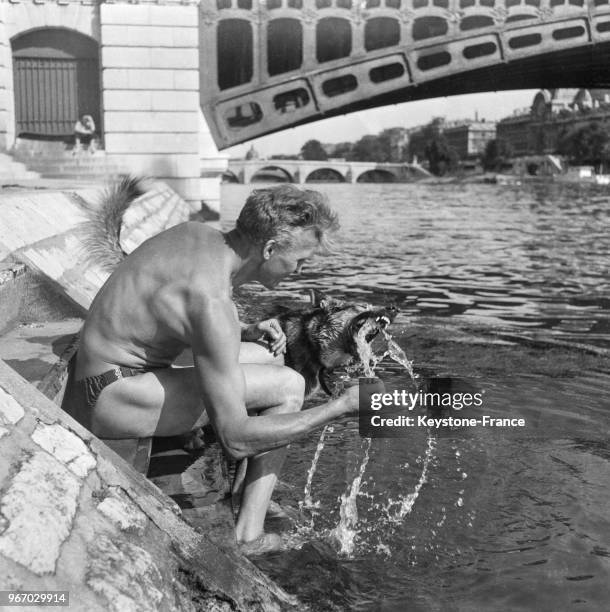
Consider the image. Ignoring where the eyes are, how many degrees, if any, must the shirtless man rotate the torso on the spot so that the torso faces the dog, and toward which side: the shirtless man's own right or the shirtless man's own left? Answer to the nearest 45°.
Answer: approximately 45° to the shirtless man's own left

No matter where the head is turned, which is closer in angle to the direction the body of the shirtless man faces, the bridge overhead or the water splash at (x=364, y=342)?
the water splash

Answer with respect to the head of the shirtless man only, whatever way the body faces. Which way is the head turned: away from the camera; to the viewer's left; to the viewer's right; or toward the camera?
to the viewer's right

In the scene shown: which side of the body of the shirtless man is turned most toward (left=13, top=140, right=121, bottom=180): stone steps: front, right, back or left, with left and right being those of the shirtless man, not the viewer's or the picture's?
left

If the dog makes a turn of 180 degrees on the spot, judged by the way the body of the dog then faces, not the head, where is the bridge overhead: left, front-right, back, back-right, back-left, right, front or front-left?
right

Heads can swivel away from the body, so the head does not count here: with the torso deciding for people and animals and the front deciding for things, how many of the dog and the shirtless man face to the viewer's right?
2

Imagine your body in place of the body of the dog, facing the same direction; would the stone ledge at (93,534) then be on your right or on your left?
on your right

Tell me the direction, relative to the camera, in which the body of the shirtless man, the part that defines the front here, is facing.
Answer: to the viewer's right

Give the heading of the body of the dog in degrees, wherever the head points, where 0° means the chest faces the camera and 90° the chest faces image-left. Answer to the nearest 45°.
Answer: approximately 270°

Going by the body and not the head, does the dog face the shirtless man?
no

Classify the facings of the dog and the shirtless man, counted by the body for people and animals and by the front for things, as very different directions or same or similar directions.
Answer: same or similar directions
